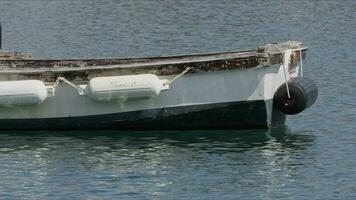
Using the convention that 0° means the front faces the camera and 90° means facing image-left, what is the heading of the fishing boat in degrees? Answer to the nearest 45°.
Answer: approximately 270°
